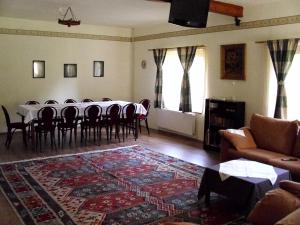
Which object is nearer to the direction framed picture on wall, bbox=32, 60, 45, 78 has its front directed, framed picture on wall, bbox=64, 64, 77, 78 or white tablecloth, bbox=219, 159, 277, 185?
the white tablecloth

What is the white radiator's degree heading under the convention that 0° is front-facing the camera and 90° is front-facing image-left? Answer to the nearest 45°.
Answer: approximately 45°

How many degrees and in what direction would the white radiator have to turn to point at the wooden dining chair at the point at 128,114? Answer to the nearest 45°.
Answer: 0° — it already faces it

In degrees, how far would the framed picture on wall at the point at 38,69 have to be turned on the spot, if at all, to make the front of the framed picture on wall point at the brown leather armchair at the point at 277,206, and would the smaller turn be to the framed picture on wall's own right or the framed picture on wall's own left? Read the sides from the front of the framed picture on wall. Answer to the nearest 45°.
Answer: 0° — it already faces it

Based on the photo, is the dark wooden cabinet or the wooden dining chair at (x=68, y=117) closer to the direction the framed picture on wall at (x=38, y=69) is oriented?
the wooden dining chair

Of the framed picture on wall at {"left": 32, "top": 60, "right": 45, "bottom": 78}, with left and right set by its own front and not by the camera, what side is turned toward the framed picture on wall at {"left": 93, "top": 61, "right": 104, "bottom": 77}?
left

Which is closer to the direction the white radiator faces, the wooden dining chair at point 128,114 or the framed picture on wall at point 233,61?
the wooden dining chair

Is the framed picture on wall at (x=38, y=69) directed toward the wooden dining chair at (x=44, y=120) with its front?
yes

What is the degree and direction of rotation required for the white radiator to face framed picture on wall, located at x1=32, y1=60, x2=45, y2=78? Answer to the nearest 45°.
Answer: approximately 45° to its right

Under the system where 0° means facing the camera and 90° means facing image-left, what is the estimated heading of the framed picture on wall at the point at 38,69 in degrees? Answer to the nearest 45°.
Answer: approximately 0°

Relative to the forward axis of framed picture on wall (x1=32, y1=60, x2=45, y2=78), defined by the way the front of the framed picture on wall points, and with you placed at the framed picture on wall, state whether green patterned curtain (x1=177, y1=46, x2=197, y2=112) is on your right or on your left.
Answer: on your left

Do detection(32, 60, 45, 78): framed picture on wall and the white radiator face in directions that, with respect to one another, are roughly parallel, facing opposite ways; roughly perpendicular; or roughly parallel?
roughly perpendicular
